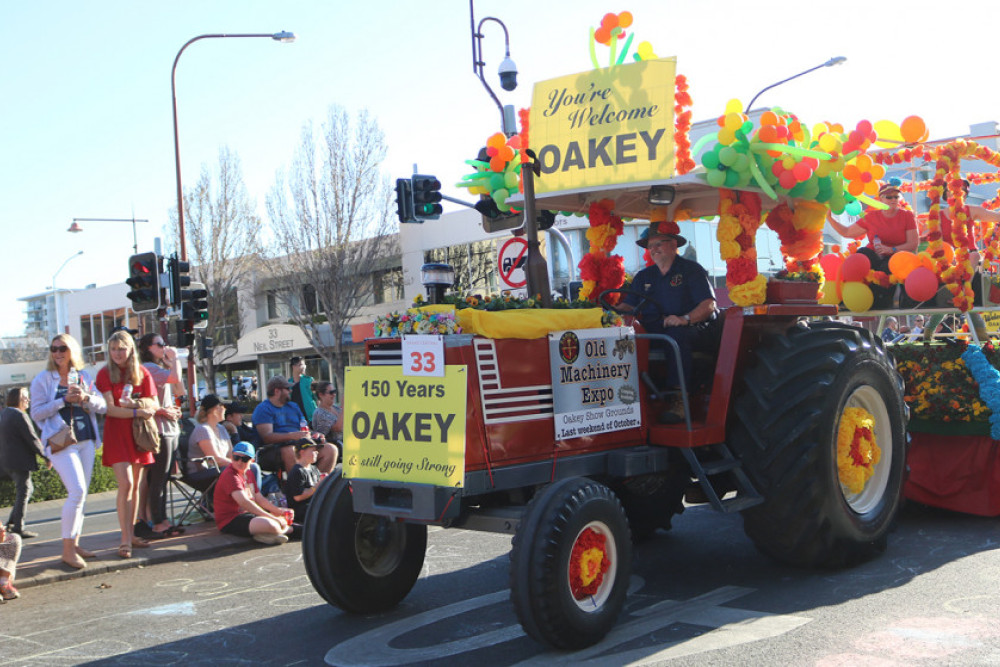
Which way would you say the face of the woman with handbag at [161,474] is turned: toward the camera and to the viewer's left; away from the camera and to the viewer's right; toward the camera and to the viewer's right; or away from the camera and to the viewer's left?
toward the camera and to the viewer's right

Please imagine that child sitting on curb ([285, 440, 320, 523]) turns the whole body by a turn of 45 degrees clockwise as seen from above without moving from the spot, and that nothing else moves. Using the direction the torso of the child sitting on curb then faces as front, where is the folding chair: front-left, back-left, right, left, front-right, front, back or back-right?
back-right

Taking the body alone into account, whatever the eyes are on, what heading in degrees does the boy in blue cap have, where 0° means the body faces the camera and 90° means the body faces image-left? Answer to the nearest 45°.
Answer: approximately 315°

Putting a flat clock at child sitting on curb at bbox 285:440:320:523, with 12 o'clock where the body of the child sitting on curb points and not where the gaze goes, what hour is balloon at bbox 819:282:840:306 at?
The balloon is roughly at 11 o'clock from the child sitting on curb.

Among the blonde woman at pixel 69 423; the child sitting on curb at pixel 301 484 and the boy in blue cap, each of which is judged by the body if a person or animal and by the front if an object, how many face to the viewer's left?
0

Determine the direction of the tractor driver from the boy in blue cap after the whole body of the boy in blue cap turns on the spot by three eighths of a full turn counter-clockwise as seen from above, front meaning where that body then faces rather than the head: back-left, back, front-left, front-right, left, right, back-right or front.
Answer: back-right

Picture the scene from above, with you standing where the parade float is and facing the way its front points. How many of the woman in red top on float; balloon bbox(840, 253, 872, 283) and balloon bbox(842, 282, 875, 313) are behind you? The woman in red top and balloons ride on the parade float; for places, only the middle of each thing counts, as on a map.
3

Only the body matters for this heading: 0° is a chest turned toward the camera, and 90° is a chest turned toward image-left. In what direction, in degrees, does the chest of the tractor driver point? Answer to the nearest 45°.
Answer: approximately 45°

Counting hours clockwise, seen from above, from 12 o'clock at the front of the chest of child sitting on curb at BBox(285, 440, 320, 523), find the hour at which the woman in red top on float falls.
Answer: The woman in red top on float is roughly at 11 o'clock from the child sitting on curb.

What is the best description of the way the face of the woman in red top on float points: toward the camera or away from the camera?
toward the camera

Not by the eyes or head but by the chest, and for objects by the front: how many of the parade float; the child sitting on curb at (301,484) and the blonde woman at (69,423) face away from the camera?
0

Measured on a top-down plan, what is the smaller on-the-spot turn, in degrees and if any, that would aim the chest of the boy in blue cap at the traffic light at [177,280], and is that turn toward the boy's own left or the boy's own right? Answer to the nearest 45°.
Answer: approximately 135° to the boy's own left

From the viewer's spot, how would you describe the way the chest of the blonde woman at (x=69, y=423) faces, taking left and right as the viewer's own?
facing the viewer and to the right of the viewer

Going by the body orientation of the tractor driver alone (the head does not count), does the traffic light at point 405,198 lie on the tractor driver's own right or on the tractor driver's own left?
on the tractor driver's own right

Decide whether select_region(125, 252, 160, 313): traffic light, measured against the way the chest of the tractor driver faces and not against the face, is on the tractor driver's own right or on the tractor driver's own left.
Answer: on the tractor driver's own right

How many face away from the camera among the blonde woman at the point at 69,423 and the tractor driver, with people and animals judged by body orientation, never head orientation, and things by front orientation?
0

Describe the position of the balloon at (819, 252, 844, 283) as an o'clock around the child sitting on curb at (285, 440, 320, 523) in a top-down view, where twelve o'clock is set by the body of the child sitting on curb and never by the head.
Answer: The balloon is roughly at 11 o'clock from the child sitting on curb.
